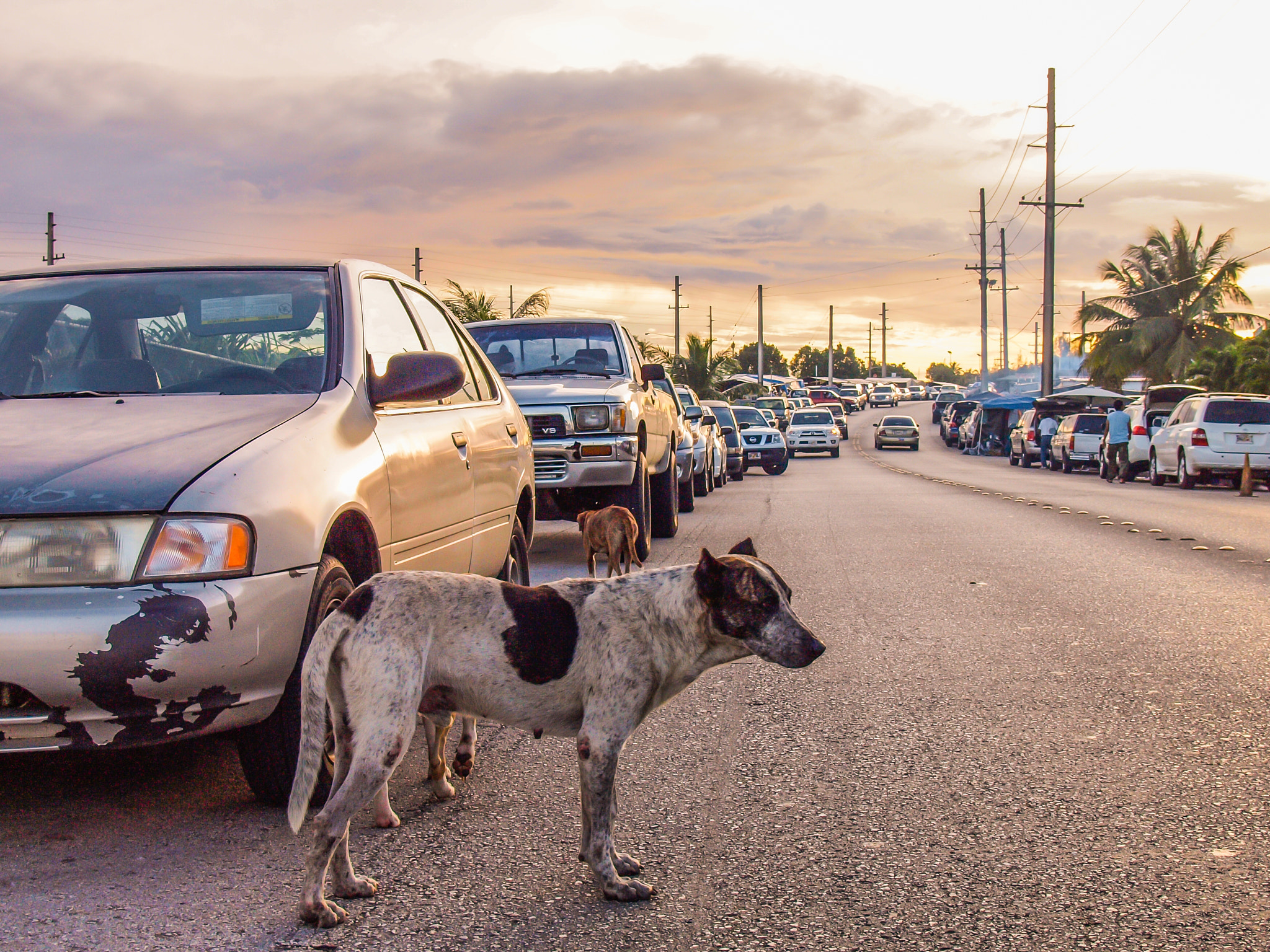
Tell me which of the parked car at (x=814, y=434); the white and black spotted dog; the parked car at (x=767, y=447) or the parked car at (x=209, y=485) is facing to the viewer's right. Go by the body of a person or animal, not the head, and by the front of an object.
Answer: the white and black spotted dog

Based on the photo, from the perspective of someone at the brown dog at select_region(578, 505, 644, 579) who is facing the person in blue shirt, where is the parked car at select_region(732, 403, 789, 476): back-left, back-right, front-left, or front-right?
front-left

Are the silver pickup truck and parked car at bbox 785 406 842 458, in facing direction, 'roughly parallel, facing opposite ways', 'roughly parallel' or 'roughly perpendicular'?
roughly parallel

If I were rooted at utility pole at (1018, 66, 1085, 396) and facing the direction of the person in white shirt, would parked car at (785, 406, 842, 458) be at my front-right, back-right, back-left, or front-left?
front-right

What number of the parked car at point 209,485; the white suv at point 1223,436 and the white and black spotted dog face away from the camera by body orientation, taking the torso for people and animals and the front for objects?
1

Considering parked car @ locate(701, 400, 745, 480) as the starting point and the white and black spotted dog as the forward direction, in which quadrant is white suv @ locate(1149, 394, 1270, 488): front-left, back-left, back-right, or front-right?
front-left

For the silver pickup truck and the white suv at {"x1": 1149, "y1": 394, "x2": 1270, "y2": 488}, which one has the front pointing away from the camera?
the white suv

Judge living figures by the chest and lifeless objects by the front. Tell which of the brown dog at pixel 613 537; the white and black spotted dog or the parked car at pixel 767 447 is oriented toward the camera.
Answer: the parked car

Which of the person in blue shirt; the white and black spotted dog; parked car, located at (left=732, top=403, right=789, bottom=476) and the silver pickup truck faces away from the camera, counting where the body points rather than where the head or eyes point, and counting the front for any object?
the person in blue shirt

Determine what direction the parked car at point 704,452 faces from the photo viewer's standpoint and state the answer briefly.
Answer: facing the viewer and to the left of the viewer

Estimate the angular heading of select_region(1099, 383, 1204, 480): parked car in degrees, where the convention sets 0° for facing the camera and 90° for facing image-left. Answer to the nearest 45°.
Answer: approximately 135°

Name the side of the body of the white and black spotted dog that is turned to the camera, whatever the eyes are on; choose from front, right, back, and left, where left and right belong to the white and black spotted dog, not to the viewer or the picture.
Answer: right

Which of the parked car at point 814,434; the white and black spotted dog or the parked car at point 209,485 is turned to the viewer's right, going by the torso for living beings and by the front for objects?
the white and black spotted dog

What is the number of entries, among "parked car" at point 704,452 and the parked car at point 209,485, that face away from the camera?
0

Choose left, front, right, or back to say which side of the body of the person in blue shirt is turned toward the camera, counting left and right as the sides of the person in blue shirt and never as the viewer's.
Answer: back

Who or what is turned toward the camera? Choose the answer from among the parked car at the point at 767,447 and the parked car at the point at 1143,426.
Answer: the parked car at the point at 767,447
